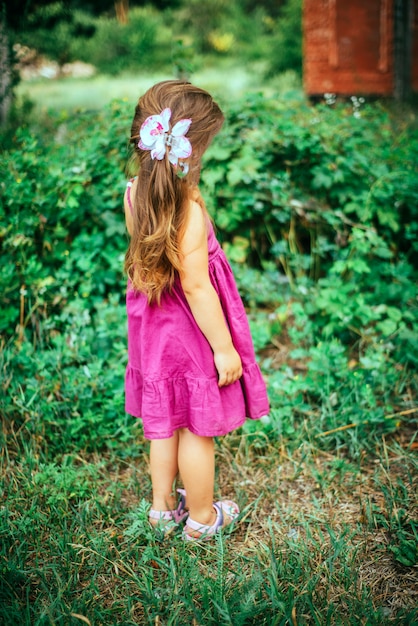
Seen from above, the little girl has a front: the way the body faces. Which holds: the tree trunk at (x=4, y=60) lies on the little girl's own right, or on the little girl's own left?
on the little girl's own left

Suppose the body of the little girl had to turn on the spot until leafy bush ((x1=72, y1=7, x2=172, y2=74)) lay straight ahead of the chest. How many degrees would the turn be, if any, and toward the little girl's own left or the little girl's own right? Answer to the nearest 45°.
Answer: approximately 45° to the little girl's own left

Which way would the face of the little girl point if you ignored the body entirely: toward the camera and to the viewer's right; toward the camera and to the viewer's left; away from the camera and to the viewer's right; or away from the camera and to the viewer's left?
away from the camera and to the viewer's right

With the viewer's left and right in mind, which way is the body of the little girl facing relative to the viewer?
facing away from the viewer and to the right of the viewer
